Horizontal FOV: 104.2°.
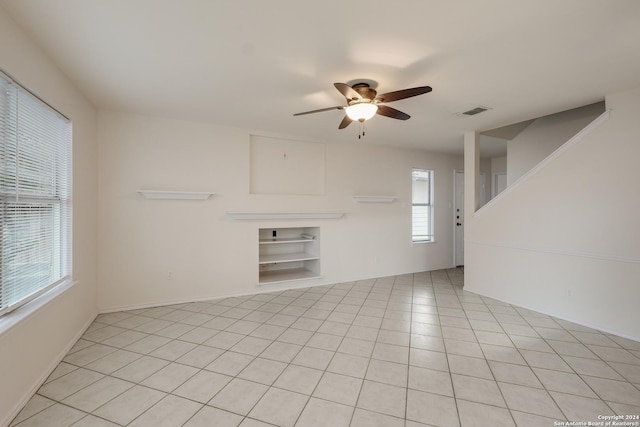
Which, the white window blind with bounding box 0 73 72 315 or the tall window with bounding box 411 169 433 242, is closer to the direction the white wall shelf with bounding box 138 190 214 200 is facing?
the white window blind

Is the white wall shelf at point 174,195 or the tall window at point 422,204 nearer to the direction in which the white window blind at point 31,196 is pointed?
the tall window

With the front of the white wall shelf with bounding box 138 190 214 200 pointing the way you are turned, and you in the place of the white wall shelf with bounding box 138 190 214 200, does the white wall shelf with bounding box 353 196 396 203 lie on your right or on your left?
on your left

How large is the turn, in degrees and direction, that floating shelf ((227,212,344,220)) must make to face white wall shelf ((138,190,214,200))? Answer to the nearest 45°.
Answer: approximately 90° to its right

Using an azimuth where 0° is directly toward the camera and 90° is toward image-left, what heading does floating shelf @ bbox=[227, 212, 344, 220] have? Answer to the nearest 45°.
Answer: approximately 0°

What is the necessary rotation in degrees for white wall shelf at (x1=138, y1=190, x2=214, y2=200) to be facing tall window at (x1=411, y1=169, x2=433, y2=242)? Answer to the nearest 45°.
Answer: approximately 90° to its left

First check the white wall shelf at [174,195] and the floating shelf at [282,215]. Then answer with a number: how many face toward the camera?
2

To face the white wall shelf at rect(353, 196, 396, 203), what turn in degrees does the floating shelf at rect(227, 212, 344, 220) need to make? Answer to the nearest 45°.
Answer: approximately 90° to its left

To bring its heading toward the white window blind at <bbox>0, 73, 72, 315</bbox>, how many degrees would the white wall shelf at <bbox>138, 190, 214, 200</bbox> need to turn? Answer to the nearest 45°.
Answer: approximately 45° to its right

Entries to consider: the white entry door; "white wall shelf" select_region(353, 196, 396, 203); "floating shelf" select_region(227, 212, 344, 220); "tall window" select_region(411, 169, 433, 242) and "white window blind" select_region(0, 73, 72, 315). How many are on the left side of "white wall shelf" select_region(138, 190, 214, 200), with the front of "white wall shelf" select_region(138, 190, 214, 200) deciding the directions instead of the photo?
4

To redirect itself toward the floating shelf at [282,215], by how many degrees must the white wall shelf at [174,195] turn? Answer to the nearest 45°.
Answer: approximately 90° to its left

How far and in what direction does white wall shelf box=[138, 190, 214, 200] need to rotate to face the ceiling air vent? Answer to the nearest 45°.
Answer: approximately 45° to its left
